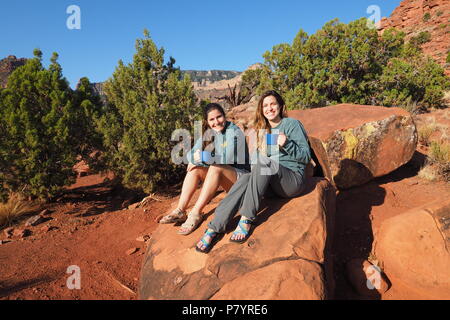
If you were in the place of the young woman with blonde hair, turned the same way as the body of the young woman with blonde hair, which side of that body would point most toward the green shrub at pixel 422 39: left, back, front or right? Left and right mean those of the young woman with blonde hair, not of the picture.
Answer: back

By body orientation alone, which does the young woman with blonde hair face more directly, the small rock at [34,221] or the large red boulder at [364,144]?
the small rock

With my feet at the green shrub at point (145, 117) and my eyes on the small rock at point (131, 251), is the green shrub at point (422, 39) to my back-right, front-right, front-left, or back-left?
back-left

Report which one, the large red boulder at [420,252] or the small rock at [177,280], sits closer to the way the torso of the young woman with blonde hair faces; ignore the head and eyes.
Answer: the small rock

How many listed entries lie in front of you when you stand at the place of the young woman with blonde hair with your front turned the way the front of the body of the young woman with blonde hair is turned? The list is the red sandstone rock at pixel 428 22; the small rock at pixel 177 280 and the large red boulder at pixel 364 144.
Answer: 1

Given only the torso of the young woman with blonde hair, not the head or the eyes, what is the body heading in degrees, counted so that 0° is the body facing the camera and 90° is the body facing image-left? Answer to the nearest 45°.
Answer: approximately 45°

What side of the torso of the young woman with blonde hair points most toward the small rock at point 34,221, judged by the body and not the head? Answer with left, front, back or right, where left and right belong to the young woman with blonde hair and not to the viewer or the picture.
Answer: right

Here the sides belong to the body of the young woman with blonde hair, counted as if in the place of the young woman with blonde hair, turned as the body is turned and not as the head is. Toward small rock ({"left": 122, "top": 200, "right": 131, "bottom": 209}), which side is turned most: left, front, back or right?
right

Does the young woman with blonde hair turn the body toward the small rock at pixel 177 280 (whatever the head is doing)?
yes
